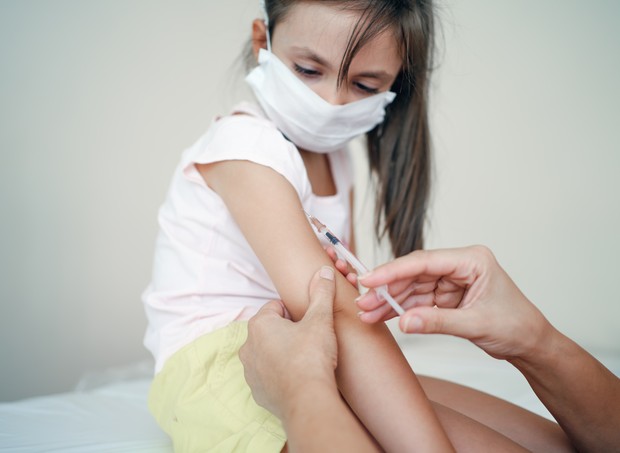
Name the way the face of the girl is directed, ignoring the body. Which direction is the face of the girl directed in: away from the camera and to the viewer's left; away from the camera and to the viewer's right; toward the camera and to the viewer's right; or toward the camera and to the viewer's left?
toward the camera and to the viewer's right

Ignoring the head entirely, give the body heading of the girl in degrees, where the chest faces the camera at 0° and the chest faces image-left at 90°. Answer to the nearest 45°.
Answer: approximately 315°
